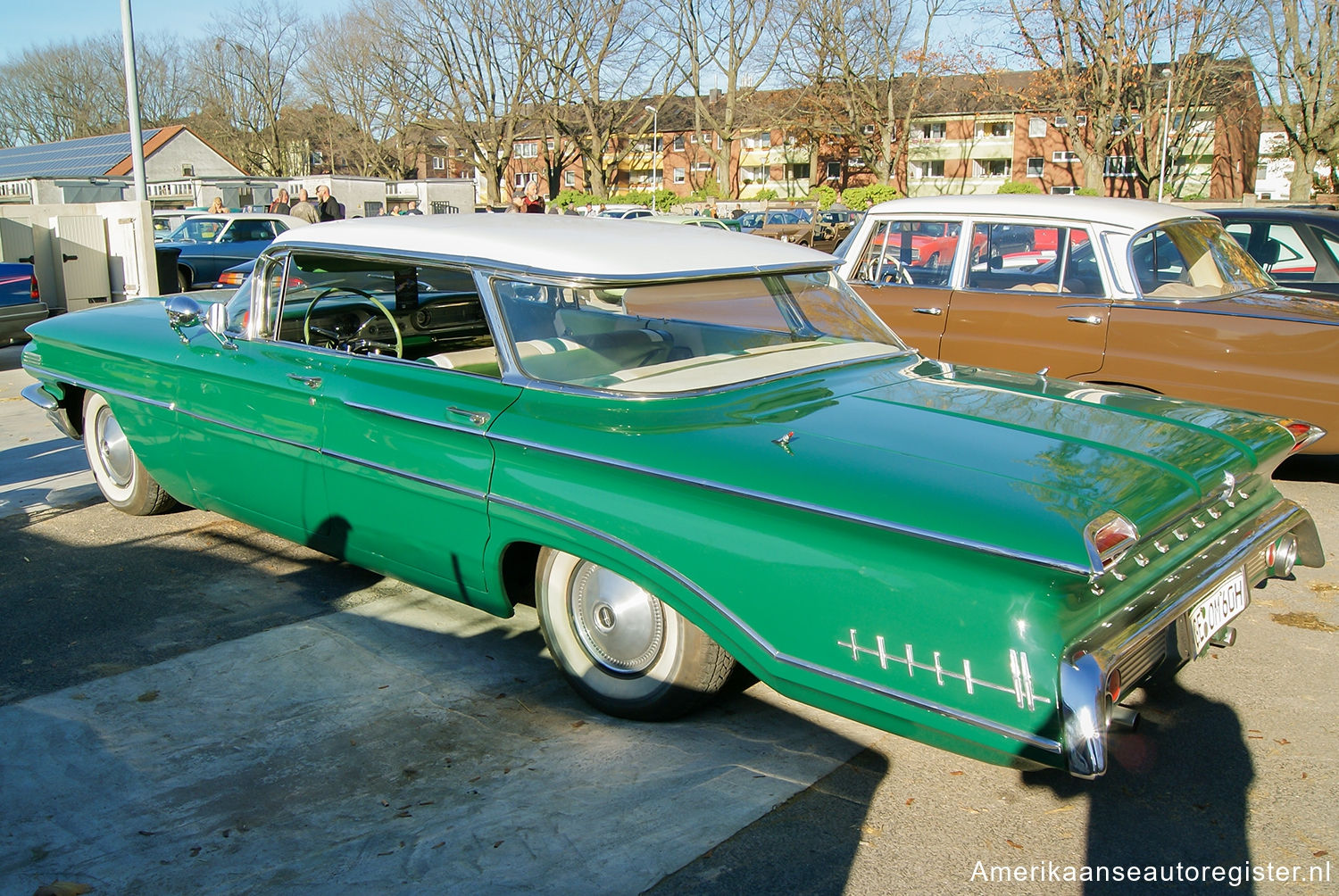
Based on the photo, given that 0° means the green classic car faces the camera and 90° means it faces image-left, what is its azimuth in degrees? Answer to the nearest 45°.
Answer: approximately 135°

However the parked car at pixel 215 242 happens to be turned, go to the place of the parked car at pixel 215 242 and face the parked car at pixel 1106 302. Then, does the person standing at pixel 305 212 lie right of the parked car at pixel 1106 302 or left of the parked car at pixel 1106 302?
left

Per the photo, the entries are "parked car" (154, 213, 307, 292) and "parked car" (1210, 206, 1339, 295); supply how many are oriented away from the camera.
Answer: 0
